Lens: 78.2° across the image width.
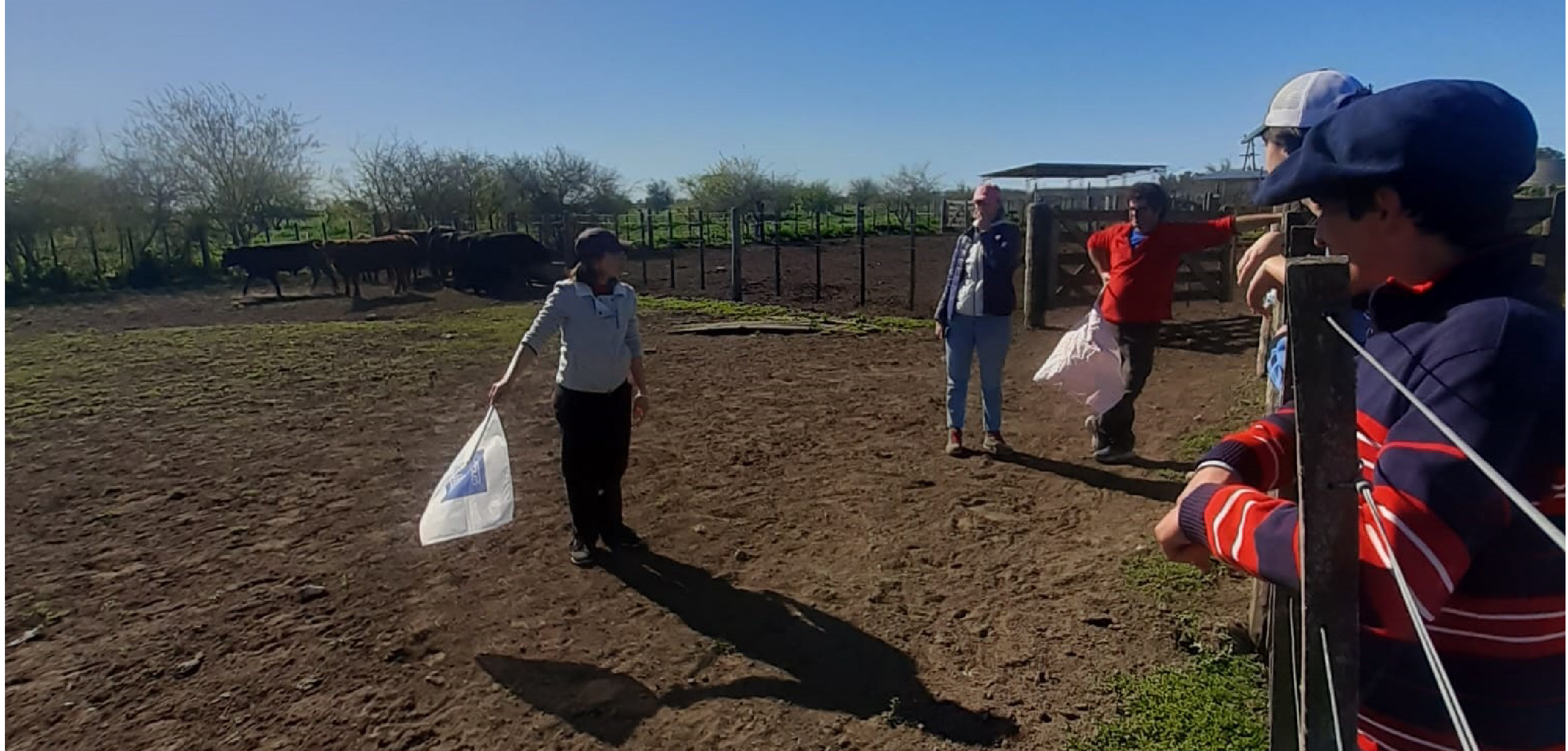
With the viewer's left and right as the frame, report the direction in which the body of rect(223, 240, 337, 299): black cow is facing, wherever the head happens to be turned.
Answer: facing to the left of the viewer

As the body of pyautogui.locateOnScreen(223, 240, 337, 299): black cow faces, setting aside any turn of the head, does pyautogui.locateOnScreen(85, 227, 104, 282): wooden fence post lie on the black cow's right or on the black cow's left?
on the black cow's right

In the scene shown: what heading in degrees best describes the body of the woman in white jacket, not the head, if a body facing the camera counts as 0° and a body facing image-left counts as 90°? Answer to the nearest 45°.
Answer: approximately 315°

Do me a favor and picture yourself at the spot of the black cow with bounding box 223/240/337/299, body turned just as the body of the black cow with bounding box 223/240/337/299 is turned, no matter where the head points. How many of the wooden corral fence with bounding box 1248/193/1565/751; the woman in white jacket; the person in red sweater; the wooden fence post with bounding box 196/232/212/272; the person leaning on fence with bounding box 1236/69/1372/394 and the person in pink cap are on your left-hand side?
5

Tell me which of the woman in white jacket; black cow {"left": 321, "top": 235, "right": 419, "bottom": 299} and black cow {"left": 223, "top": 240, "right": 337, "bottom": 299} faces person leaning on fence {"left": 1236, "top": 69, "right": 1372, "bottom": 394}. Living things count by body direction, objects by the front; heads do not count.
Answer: the woman in white jacket

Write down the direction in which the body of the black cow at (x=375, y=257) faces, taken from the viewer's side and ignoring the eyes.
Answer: to the viewer's left

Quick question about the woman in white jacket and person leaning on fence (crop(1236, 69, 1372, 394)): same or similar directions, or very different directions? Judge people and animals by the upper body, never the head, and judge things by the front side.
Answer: very different directions

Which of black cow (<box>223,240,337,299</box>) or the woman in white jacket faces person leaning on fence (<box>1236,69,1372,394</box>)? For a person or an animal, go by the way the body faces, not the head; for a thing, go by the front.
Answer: the woman in white jacket

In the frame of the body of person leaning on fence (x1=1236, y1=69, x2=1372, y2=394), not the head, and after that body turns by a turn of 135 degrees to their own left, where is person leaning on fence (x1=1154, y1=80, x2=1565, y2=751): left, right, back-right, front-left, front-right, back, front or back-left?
front-right

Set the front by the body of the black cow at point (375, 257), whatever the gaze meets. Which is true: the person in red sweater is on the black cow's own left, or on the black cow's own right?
on the black cow's own left

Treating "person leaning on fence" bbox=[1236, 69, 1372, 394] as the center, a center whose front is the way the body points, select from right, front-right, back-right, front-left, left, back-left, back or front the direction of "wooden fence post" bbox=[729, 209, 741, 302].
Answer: front-right

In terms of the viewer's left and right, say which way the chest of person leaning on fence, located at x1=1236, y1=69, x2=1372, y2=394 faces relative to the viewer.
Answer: facing to the left of the viewer
